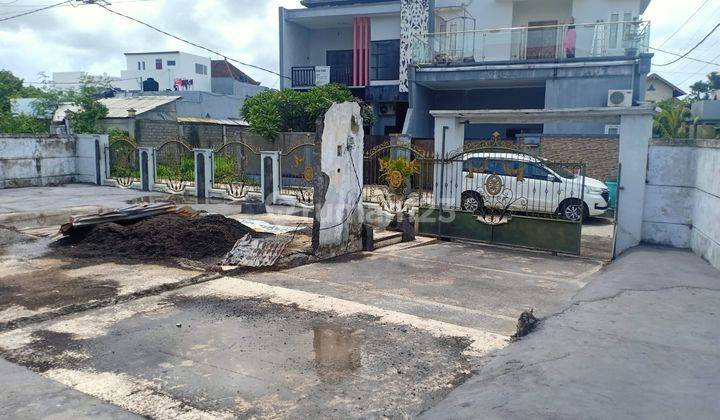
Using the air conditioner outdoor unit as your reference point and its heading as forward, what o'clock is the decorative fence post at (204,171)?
The decorative fence post is roughly at 2 o'clock from the air conditioner outdoor unit.

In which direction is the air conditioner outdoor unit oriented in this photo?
toward the camera

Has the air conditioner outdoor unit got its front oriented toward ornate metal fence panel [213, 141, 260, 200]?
no

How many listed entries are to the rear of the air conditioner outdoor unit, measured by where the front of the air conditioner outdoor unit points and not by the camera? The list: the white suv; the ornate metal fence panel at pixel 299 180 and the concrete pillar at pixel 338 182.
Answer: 0

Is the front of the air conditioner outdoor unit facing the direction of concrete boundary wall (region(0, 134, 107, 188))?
no

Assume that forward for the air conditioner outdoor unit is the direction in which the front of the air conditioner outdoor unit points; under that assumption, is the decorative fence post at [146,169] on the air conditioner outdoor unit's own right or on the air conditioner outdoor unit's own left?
on the air conditioner outdoor unit's own right

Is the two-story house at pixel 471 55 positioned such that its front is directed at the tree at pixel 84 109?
no

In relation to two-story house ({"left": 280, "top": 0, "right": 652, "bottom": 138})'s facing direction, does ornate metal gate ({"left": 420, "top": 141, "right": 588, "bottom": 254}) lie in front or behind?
in front

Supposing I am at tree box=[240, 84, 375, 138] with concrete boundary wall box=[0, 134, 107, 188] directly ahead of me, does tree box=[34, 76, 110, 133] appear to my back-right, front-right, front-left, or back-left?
front-right

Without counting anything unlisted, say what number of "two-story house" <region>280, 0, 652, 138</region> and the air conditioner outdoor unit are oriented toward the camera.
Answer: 2

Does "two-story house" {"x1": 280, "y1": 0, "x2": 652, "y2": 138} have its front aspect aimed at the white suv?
yes

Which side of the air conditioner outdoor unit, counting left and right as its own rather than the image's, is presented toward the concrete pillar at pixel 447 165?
front

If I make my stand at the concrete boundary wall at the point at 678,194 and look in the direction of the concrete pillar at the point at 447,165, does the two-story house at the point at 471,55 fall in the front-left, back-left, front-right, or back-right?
front-right

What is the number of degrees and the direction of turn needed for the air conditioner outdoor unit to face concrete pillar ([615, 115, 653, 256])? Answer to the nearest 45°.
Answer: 0° — it already faces it

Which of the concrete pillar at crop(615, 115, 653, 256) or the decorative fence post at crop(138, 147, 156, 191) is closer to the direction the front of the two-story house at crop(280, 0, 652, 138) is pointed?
the concrete pillar

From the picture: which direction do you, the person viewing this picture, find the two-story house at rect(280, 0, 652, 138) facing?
facing the viewer

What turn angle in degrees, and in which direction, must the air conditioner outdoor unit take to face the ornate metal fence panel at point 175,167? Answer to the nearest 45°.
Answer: approximately 90° to its right

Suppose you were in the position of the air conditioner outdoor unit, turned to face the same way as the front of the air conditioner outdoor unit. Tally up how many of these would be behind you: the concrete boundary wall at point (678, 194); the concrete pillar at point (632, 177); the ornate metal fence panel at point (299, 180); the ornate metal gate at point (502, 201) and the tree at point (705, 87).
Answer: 1

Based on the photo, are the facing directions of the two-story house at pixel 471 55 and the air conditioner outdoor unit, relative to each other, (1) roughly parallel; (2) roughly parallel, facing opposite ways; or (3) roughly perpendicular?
roughly parallel
